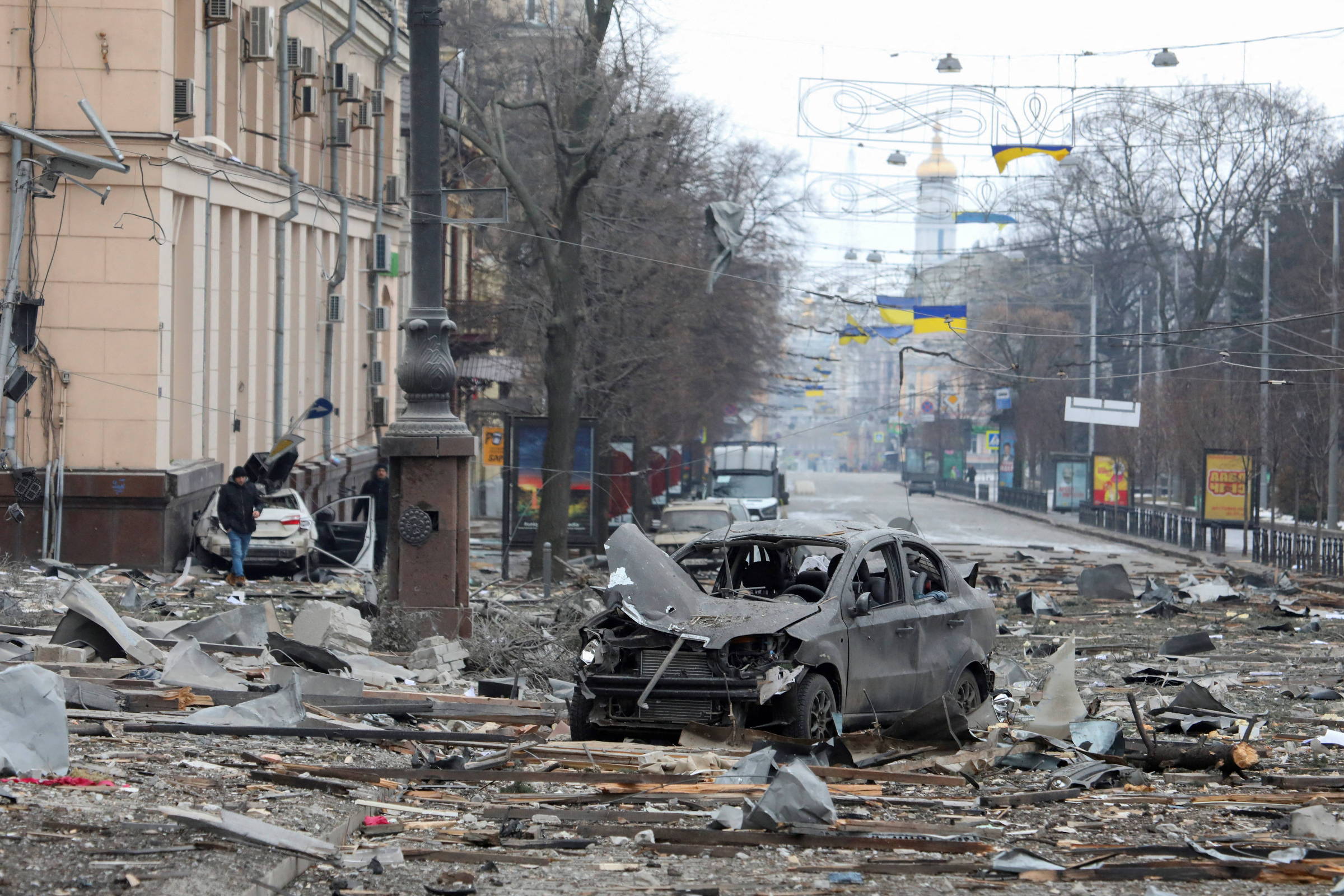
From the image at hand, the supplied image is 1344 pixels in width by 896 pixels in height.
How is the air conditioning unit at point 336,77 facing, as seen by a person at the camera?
facing the viewer and to the right of the viewer

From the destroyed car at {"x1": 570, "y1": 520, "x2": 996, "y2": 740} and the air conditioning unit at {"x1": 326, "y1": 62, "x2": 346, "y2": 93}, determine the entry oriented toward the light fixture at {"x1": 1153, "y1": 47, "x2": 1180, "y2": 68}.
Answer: the air conditioning unit

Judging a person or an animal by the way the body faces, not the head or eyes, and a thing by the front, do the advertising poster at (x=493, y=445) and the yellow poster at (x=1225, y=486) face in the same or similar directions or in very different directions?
same or similar directions

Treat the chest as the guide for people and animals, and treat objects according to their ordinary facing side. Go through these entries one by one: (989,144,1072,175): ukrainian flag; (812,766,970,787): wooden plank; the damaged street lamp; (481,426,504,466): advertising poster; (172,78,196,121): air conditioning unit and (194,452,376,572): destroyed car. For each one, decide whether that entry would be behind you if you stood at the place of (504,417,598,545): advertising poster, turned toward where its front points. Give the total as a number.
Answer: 2

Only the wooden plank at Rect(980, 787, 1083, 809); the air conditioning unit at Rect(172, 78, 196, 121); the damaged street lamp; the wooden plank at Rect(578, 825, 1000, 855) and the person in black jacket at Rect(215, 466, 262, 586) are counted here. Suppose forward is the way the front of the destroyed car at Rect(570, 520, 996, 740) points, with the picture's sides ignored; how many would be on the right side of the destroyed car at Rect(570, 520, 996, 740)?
3

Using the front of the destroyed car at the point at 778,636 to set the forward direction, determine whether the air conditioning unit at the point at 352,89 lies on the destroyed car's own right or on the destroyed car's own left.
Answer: on the destroyed car's own right

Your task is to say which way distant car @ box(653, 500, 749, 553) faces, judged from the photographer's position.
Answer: facing the viewer and to the left of the viewer

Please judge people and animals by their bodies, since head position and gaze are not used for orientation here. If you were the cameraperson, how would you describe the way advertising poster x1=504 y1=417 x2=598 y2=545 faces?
facing the viewer

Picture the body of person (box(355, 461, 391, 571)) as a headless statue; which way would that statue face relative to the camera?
toward the camera

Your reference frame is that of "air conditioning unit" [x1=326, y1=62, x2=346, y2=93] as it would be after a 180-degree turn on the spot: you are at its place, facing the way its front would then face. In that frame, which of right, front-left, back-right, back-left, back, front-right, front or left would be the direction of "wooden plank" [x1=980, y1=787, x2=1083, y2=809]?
back-left

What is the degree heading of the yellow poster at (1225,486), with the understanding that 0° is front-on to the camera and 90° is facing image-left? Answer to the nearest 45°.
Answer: approximately 0°

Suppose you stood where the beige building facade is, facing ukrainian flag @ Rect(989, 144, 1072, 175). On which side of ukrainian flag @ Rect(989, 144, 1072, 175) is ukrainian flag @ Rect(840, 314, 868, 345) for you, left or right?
left

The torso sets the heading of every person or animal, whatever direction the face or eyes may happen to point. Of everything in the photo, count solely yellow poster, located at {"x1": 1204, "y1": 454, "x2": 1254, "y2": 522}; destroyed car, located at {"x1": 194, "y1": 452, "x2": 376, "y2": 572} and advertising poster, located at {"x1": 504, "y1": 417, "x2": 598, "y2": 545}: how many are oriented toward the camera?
2

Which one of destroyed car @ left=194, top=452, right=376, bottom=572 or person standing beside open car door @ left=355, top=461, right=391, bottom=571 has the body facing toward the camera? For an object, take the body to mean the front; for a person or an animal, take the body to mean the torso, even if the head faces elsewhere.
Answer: the person standing beside open car door
